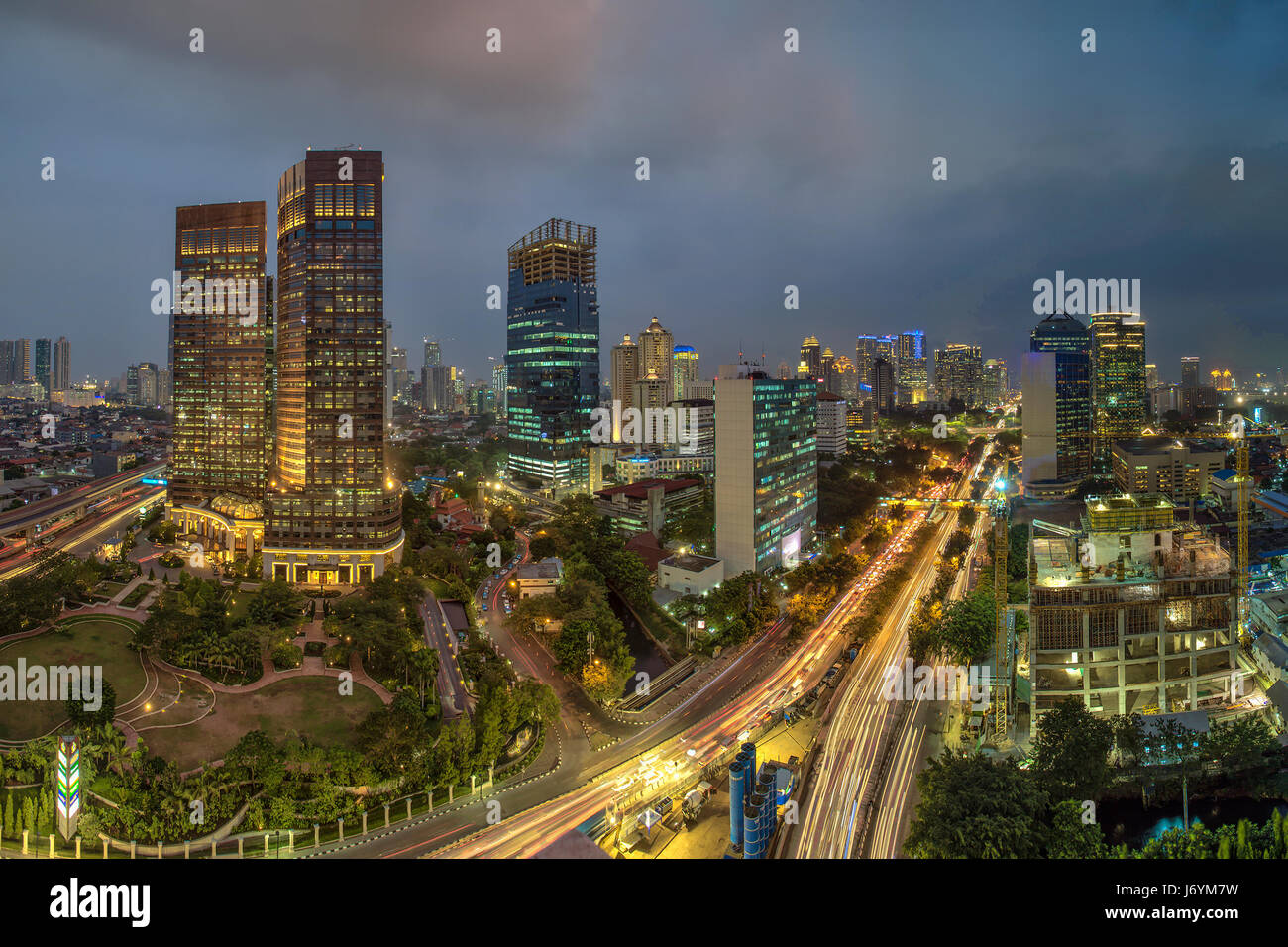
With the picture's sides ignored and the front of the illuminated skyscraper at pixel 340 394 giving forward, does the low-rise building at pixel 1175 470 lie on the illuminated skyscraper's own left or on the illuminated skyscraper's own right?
on the illuminated skyscraper's own left

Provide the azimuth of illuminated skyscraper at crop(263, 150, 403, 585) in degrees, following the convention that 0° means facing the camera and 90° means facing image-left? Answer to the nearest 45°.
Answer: approximately 0°

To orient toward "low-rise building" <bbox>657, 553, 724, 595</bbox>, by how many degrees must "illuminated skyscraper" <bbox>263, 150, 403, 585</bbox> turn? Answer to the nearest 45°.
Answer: approximately 45° to its left

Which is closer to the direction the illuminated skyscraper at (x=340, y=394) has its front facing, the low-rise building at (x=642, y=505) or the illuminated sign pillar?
the illuminated sign pillar
